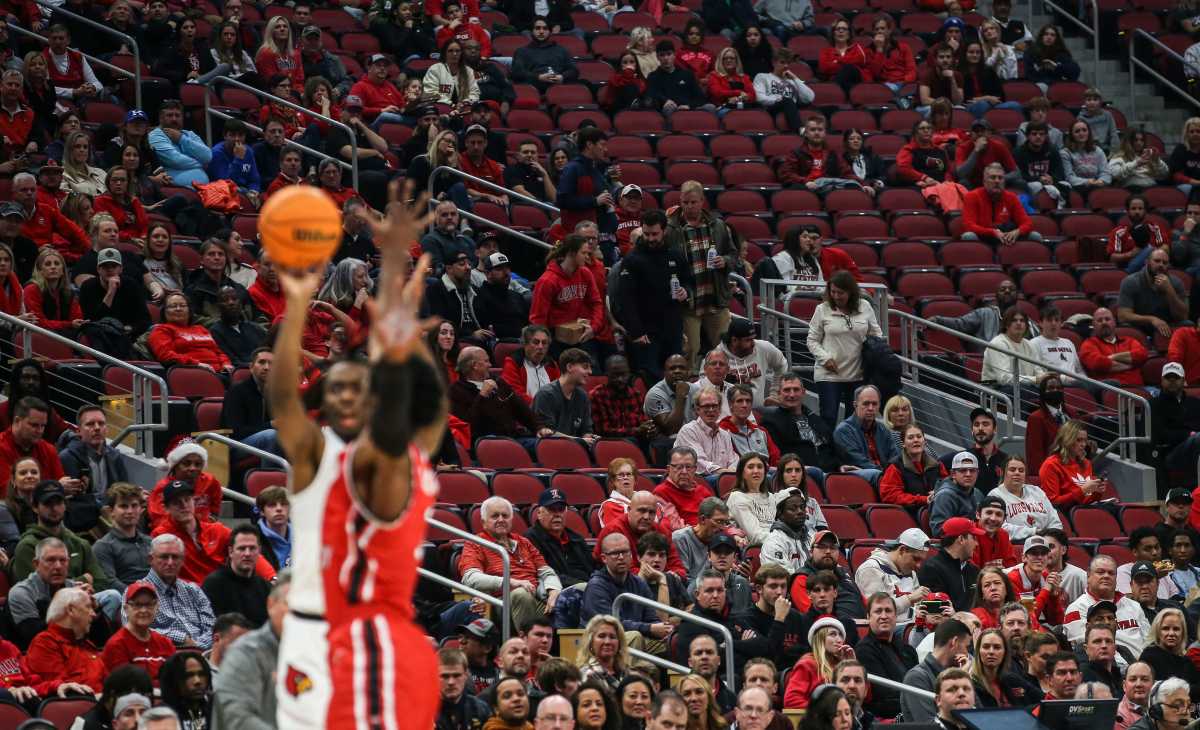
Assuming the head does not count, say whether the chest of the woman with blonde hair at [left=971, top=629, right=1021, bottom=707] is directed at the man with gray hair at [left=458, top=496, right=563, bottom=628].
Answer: no

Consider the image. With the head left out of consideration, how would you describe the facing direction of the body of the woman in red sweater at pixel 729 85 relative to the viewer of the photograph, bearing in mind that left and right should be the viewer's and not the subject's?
facing the viewer

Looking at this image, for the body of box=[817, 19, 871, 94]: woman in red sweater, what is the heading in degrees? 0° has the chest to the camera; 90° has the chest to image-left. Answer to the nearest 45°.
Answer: approximately 0°

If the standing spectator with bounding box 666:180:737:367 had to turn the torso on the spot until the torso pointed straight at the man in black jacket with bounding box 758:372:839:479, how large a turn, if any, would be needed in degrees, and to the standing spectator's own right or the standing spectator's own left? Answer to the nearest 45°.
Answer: approximately 90° to the standing spectator's own left

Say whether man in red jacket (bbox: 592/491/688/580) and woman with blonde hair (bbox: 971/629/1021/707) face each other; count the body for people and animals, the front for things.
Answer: no

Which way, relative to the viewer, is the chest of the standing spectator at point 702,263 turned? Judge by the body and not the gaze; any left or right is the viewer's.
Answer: facing the viewer and to the left of the viewer

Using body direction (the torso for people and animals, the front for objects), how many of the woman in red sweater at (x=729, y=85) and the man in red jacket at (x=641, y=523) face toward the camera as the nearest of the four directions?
2

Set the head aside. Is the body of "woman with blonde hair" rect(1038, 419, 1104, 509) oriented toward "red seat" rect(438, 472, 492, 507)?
no

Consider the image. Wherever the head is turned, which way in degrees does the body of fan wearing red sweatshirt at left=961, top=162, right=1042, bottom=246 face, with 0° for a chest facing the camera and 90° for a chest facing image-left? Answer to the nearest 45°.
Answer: approximately 0°

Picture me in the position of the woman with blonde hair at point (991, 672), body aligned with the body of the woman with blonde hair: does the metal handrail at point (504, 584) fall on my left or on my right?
on my right

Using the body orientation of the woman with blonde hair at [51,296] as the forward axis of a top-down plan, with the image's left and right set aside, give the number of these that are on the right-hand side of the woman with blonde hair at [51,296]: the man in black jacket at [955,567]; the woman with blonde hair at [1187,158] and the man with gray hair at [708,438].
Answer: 0

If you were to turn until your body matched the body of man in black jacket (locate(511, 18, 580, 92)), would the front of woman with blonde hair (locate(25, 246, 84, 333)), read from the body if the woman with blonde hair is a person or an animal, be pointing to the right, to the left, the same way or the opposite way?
the same way

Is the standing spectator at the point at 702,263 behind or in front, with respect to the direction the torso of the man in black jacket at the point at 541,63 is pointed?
in front

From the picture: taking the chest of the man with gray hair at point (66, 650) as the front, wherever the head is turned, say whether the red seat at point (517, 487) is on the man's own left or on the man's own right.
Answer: on the man's own left

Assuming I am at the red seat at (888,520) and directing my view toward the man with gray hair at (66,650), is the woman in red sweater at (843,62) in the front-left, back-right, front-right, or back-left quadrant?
back-right

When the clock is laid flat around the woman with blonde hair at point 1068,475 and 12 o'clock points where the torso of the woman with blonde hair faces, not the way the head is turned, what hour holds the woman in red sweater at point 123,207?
The woman in red sweater is roughly at 4 o'clock from the woman with blonde hair.

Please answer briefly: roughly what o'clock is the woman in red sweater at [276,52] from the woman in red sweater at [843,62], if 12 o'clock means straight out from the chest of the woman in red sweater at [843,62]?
the woman in red sweater at [276,52] is roughly at 2 o'clock from the woman in red sweater at [843,62].
